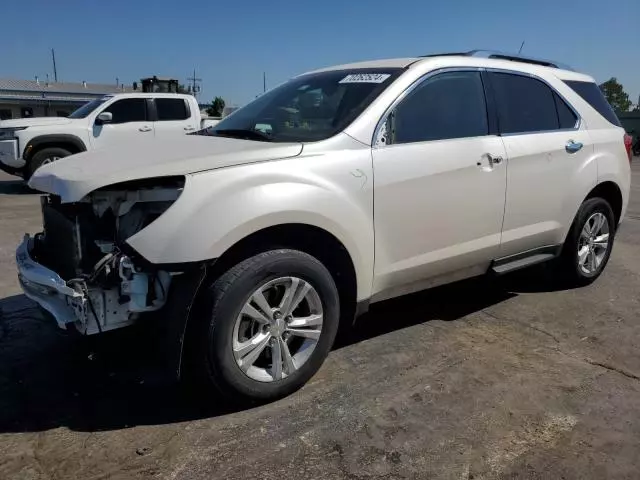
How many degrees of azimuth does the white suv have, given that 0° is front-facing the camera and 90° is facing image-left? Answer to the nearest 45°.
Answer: approximately 45°

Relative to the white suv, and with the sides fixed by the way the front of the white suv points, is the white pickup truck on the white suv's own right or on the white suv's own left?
on the white suv's own right

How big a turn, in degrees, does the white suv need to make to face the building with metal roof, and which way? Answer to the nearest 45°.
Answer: approximately 90° to its right
